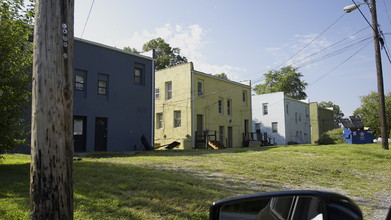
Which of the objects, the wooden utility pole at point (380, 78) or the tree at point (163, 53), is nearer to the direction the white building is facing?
the wooden utility pole

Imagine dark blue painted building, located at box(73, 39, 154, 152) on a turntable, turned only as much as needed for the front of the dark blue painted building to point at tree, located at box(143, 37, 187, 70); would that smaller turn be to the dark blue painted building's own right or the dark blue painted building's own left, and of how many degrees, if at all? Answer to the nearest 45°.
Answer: approximately 135° to the dark blue painted building's own left

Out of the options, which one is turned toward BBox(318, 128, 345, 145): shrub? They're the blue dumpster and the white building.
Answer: the white building

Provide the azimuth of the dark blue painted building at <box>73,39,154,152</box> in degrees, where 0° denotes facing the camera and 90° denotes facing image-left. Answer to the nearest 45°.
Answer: approximately 315°

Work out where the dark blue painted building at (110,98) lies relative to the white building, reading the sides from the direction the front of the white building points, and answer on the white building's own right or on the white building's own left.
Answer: on the white building's own right

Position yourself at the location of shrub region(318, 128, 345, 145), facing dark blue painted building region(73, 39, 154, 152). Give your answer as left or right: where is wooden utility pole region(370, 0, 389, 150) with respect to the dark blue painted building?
left

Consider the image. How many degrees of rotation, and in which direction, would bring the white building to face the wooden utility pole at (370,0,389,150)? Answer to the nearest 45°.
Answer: approximately 90° to its left
